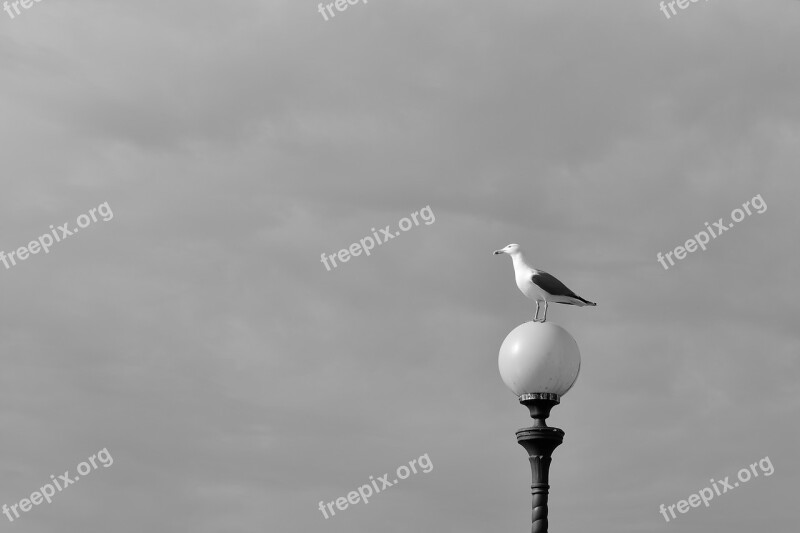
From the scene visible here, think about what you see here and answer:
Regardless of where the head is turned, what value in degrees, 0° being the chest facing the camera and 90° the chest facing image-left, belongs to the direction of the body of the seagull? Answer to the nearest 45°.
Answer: approximately 90°
